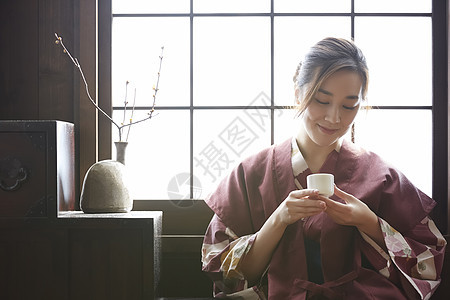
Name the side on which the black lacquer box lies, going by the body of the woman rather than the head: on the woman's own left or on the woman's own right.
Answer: on the woman's own right

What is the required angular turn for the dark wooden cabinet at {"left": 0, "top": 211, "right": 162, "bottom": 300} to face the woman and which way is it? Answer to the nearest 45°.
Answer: approximately 90° to its left

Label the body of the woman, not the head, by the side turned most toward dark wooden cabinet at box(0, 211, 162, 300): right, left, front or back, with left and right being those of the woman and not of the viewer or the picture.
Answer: right

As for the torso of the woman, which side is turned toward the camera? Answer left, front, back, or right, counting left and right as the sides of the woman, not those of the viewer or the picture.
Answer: front

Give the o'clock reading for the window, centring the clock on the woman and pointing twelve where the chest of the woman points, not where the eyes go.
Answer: The window is roughly at 5 o'clock from the woman.

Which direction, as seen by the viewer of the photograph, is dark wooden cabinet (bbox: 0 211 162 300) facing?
facing the viewer

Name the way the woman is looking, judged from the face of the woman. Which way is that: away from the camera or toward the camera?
toward the camera

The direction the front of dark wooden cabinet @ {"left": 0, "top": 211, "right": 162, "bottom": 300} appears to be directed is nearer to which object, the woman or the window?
the woman

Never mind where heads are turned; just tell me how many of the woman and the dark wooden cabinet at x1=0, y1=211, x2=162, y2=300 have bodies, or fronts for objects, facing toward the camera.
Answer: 2

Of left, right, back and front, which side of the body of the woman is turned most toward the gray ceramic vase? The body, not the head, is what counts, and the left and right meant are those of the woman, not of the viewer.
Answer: right
